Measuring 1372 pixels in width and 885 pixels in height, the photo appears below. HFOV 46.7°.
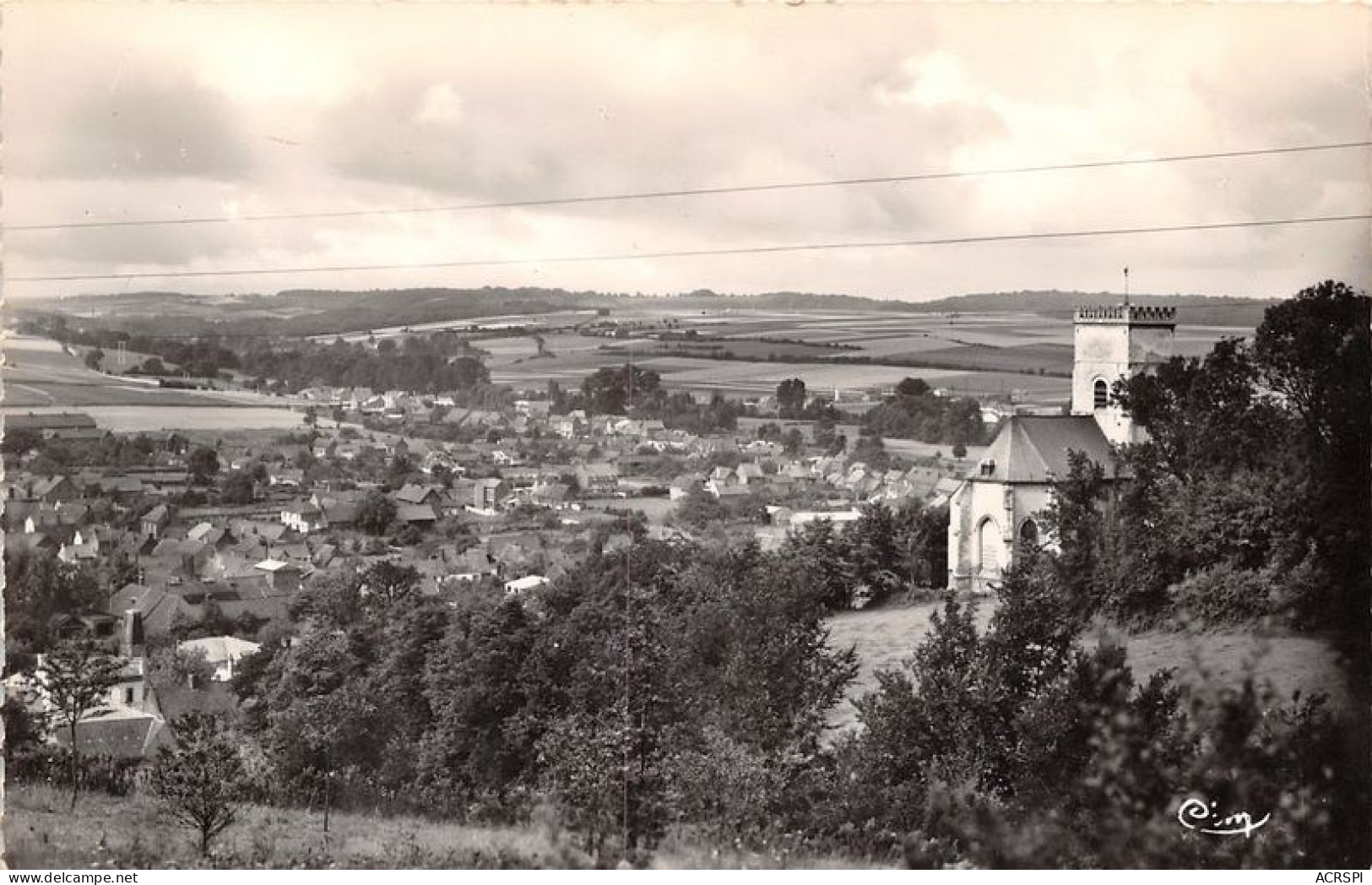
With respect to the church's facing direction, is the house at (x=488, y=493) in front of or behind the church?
in front

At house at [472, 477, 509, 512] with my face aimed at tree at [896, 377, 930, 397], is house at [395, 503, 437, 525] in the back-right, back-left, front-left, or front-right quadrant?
back-left

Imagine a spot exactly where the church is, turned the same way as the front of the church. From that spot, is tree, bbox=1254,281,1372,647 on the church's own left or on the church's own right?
on the church's own right

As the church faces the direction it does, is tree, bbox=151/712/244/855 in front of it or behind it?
behind

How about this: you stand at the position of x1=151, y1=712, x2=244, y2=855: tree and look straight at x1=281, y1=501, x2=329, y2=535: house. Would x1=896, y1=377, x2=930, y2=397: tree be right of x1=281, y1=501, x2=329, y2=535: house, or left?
right

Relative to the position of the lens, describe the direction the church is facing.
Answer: facing away from the viewer and to the right of the viewer
